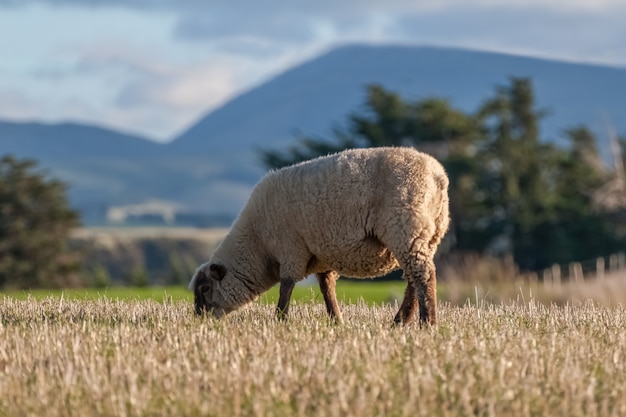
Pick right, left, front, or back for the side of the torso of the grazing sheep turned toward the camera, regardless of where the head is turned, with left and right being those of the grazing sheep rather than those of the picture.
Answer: left

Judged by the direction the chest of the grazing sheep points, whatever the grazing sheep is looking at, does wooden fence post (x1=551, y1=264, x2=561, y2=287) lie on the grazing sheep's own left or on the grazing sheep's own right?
on the grazing sheep's own right
